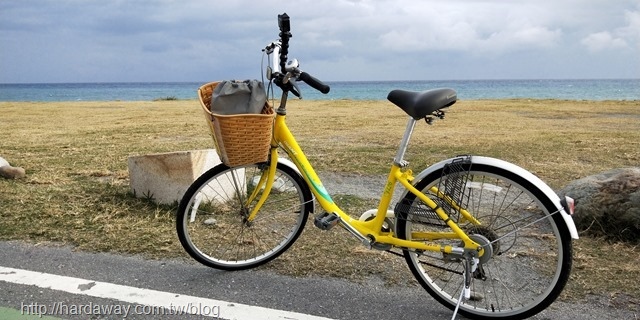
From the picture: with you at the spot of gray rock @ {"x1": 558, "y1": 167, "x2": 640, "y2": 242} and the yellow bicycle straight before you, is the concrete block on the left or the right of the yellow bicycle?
right

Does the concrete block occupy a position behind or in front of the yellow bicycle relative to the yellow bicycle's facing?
in front

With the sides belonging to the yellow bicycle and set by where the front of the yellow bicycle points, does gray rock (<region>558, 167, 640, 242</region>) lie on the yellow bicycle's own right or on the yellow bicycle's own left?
on the yellow bicycle's own right

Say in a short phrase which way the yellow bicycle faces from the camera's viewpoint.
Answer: facing away from the viewer and to the left of the viewer

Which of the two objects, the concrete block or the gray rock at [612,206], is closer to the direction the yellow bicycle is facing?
the concrete block
